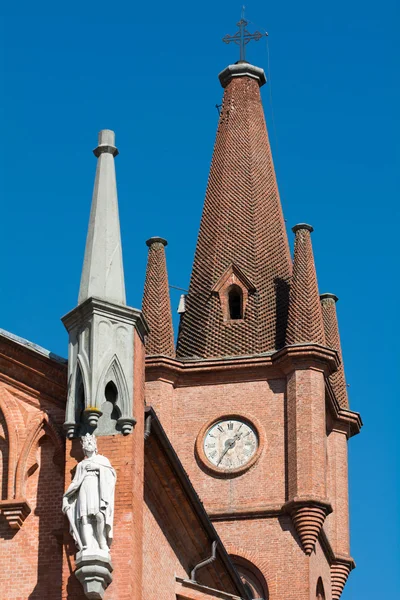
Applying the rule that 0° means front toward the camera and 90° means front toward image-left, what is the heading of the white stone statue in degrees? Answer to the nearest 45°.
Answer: approximately 0°
